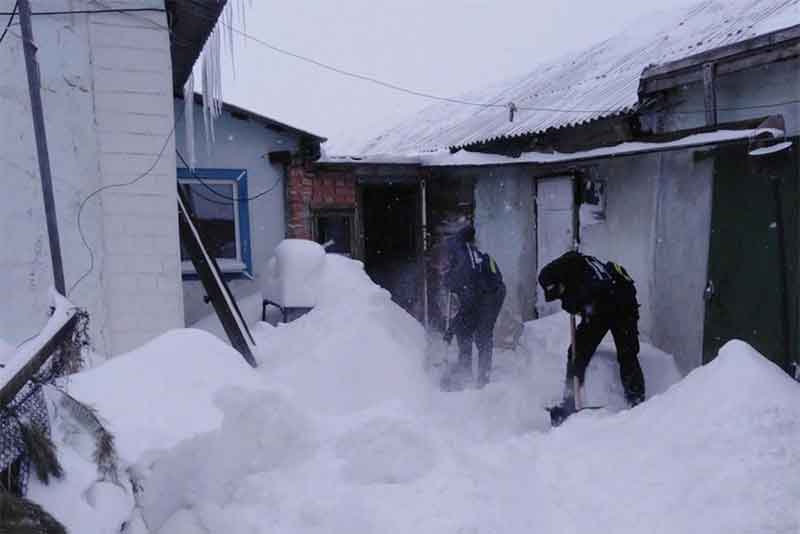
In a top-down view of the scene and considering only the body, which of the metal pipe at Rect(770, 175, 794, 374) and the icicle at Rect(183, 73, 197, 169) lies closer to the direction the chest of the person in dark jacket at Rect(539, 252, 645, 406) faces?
the icicle

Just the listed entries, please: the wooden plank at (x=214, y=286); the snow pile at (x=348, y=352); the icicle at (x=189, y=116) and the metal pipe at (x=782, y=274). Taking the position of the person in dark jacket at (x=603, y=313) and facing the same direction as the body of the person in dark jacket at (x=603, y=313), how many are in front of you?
3

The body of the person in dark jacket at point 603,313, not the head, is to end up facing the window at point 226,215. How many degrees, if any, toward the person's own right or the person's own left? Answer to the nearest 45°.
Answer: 0° — they already face it

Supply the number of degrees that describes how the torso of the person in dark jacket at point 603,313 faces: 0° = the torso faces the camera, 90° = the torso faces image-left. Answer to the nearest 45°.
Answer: approximately 90°

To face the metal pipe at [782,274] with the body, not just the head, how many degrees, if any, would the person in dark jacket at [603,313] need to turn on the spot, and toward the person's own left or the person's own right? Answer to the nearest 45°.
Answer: approximately 180°

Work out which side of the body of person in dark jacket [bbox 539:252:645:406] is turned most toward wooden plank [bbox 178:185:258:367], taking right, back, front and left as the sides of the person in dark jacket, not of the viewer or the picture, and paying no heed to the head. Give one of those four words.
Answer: front

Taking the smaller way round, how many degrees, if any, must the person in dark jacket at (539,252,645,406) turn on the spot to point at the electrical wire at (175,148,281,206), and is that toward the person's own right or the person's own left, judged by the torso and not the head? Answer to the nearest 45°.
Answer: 0° — they already face it

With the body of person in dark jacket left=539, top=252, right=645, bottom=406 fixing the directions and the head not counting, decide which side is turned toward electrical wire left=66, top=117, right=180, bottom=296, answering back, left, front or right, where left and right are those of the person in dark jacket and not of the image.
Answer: front

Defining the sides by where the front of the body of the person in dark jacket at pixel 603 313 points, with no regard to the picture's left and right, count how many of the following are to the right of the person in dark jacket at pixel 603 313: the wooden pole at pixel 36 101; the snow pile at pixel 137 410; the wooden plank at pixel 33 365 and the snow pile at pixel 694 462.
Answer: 0

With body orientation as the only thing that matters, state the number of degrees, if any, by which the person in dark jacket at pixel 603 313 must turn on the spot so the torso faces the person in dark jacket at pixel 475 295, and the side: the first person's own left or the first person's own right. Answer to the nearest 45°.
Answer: approximately 45° to the first person's own right

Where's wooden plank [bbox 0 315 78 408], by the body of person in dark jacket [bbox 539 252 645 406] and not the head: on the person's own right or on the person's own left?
on the person's own left

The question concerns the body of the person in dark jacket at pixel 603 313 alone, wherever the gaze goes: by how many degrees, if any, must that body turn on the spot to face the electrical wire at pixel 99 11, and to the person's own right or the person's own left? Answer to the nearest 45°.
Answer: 0° — they already face it

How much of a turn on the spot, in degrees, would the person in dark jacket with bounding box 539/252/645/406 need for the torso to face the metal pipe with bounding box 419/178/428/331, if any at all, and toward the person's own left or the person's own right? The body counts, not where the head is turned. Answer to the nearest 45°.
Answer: approximately 45° to the person's own right
